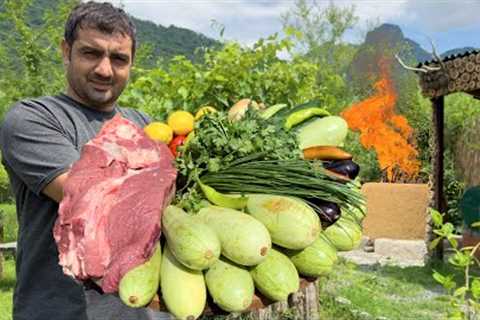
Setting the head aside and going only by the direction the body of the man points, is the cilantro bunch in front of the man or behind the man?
in front

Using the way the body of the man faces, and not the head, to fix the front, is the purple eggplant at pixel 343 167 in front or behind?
in front

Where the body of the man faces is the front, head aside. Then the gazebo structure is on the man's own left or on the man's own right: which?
on the man's own left

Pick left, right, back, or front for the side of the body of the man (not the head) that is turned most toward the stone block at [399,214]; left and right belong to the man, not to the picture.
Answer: left

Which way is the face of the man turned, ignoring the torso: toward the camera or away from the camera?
toward the camera
